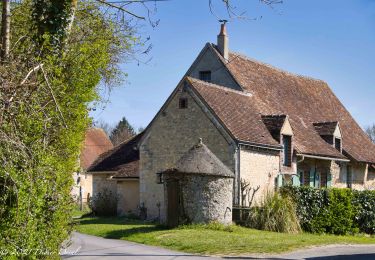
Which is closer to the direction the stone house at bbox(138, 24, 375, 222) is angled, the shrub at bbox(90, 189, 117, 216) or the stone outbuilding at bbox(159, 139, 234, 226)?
the stone outbuilding

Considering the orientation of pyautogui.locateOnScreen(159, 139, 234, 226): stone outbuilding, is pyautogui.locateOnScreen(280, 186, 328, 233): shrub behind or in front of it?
behind

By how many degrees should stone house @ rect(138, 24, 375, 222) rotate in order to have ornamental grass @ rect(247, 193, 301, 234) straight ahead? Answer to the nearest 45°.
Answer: approximately 45° to its right

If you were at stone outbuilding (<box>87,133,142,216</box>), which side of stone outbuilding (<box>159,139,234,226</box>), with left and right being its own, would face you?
right

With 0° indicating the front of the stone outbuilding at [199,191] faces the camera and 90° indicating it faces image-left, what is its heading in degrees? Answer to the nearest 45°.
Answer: approximately 45°

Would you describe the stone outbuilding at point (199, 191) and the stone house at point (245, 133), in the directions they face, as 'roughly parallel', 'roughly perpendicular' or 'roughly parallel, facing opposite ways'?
roughly perpendicular
